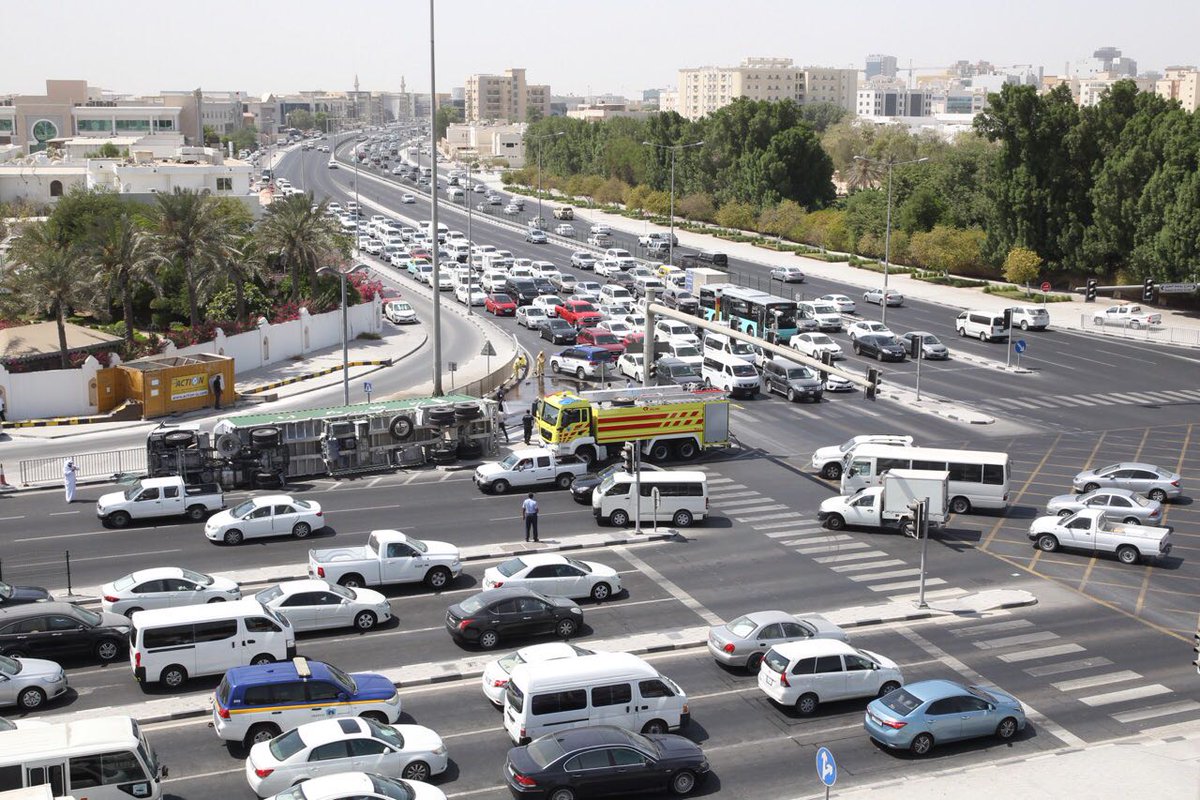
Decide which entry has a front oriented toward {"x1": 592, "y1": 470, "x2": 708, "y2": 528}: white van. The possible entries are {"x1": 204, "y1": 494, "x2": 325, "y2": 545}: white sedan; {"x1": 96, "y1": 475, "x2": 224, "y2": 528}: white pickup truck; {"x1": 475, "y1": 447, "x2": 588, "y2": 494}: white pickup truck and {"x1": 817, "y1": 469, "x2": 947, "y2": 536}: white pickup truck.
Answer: {"x1": 817, "y1": 469, "x2": 947, "y2": 536}: white pickup truck

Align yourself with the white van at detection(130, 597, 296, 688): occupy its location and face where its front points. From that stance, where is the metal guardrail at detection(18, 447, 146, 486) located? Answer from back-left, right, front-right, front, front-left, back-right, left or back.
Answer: left

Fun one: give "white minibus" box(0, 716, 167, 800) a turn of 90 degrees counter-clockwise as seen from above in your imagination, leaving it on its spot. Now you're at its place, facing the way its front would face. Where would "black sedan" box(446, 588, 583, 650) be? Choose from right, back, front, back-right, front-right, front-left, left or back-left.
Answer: front-right

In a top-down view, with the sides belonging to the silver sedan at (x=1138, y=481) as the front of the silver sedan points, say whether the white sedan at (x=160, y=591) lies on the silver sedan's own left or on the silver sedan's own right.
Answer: on the silver sedan's own left

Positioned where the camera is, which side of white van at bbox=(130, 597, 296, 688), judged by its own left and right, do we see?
right

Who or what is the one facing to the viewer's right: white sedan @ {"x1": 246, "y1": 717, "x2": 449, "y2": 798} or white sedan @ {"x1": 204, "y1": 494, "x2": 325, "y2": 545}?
white sedan @ {"x1": 246, "y1": 717, "x2": 449, "y2": 798}

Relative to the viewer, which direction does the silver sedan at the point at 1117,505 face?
to the viewer's left

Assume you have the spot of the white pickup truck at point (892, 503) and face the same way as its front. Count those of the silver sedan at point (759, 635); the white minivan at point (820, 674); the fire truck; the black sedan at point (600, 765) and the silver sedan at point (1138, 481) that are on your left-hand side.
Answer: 3

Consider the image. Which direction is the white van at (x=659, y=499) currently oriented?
to the viewer's left

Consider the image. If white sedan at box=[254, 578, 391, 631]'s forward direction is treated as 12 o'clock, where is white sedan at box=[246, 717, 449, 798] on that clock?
white sedan at box=[246, 717, 449, 798] is roughly at 3 o'clock from white sedan at box=[254, 578, 391, 631].

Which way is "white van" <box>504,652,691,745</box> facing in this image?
to the viewer's right

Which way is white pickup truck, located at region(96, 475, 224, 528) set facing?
to the viewer's left

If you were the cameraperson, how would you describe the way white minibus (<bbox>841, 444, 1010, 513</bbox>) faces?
facing to the left of the viewer

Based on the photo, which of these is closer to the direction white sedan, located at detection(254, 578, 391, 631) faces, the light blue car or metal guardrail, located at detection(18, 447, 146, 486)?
the light blue car

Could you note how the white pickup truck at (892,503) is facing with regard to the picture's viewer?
facing to the left of the viewer

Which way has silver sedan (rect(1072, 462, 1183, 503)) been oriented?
to the viewer's left

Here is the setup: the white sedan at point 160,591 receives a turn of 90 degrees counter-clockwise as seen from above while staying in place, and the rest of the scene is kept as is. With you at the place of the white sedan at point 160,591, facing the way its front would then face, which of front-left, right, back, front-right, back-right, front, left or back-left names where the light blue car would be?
back-right

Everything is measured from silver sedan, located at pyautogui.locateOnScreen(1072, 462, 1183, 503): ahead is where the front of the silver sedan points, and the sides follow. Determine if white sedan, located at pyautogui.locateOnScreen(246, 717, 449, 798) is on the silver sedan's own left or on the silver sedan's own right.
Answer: on the silver sedan's own left

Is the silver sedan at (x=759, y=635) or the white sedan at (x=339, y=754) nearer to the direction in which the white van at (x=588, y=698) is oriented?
the silver sedan

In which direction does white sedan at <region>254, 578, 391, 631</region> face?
to the viewer's right
